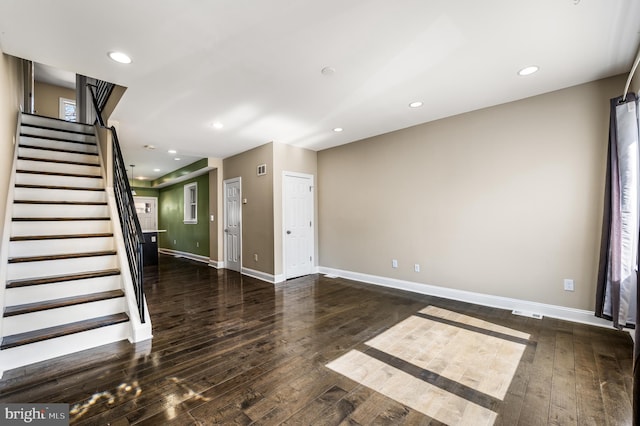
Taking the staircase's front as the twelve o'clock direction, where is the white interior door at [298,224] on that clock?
The white interior door is roughly at 9 o'clock from the staircase.

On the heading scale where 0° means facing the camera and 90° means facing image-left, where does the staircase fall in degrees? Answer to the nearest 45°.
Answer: approximately 0°

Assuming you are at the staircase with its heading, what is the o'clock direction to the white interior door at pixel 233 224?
The white interior door is roughly at 8 o'clock from the staircase.

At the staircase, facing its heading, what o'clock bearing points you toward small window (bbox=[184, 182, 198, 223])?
The small window is roughly at 7 o'clock from the staircase.

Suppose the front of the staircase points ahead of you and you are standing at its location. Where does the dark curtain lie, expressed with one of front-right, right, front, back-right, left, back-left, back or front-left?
front-left

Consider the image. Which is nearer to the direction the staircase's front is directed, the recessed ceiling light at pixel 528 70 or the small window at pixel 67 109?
the recessed ceiling light

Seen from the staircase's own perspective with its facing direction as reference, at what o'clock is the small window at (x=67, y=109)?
The small window is roughly at 6 o'clock from the staircase.
